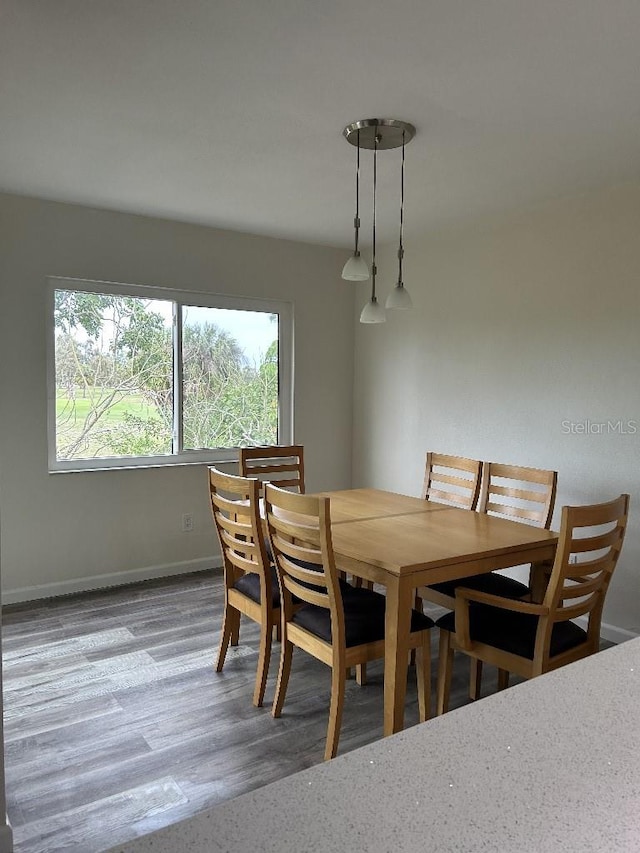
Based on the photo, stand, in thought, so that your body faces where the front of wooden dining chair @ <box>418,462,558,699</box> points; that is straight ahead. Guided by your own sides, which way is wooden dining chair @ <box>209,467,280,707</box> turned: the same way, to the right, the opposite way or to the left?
the opposite way

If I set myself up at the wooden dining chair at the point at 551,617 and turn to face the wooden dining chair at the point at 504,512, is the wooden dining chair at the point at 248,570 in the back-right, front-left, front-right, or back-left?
front-left

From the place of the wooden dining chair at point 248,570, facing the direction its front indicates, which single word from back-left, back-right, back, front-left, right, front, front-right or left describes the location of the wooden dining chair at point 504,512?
front-right

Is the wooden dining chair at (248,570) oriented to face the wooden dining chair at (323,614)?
no

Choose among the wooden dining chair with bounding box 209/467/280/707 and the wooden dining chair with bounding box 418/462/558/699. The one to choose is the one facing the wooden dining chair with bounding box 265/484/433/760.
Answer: the wooden dining chair with bounding box 418/462/558/699

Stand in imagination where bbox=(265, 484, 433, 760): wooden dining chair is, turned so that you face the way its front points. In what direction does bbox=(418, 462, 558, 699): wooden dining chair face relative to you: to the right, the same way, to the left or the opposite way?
the opposite way

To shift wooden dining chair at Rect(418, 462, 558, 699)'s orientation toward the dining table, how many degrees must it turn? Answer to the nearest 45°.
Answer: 0° — it already faces it

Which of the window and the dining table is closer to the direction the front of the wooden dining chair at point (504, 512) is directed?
the dining table

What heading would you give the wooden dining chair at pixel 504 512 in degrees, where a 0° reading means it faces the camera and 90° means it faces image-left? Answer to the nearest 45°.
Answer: approximately 45°

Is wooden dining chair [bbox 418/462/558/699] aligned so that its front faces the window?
no

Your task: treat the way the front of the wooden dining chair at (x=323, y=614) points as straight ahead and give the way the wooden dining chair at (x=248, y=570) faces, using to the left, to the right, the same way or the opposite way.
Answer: the same way

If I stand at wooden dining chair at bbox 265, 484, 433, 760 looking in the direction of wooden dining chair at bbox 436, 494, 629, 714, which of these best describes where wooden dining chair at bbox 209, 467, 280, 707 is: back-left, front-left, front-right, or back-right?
back-left

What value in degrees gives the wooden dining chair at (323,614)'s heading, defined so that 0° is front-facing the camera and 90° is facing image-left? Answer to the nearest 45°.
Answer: approximately 225°

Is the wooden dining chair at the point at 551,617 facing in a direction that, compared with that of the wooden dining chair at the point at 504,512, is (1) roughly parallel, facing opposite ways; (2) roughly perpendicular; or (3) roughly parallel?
roughly perpendicular

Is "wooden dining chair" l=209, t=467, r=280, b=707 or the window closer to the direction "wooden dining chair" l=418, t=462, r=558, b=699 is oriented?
the wooden dining chair

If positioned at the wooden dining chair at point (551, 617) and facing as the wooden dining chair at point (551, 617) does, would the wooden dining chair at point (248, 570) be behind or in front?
in front

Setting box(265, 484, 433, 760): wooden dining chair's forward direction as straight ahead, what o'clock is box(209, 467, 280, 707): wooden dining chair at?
box(209, 467, 280, 707): wooden dining chair is roughly at 9 o'clock from box(265, 484, 433, 760): wooden dining chair.

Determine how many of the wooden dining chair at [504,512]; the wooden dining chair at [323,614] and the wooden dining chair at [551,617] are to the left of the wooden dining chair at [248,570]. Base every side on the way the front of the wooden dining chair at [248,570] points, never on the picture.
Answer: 0

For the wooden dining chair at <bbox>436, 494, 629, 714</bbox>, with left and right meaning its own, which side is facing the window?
front

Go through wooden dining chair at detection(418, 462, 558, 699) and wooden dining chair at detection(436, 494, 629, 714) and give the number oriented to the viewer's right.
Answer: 0
